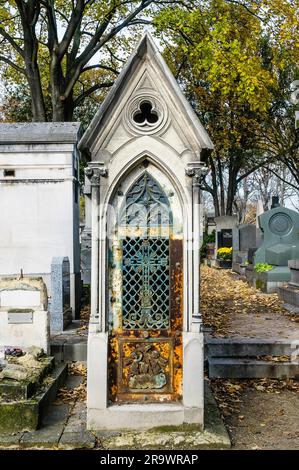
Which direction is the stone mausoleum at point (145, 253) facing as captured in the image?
toward the camera

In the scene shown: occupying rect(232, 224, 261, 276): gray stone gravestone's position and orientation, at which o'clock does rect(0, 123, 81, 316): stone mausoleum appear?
The stone mausoleum is roughly at 1 o'clock from the gray stone gravestone.

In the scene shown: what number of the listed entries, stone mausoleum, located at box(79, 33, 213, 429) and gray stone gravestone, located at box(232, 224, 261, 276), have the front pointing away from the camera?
0

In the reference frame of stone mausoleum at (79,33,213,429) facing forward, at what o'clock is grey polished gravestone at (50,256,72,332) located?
The grey polished gravestone is roughly at 5 o'clock from the stone mausoleum.

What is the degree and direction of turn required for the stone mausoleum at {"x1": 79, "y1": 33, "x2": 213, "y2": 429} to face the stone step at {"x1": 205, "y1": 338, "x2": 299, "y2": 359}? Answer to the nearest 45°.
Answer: approximately 135° to its left

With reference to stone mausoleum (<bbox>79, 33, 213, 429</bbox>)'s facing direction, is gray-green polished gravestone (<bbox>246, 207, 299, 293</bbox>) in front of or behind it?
behind

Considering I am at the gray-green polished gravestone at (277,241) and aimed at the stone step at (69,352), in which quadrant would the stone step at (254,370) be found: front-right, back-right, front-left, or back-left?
front-left

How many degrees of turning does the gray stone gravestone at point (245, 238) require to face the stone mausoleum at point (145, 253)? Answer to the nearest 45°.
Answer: approximately 45° to its left

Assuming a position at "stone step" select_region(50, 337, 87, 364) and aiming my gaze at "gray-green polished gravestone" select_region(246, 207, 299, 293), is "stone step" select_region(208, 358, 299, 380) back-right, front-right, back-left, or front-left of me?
front-right

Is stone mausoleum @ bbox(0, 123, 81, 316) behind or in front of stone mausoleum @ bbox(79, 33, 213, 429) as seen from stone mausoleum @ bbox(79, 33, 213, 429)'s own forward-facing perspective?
behind

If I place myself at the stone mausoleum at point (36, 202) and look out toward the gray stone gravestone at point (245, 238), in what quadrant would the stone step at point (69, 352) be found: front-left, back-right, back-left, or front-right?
back-right

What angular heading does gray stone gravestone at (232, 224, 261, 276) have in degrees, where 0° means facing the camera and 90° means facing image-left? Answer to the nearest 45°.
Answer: approximately 45°

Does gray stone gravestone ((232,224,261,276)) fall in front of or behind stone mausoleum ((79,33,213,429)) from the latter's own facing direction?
behind

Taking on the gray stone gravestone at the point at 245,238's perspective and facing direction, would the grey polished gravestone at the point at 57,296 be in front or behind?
in front

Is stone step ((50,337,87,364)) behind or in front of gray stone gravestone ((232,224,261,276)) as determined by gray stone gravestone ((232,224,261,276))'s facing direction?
in front

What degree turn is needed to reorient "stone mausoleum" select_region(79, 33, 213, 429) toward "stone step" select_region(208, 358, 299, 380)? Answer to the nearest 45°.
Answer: approximately 135° to its left
